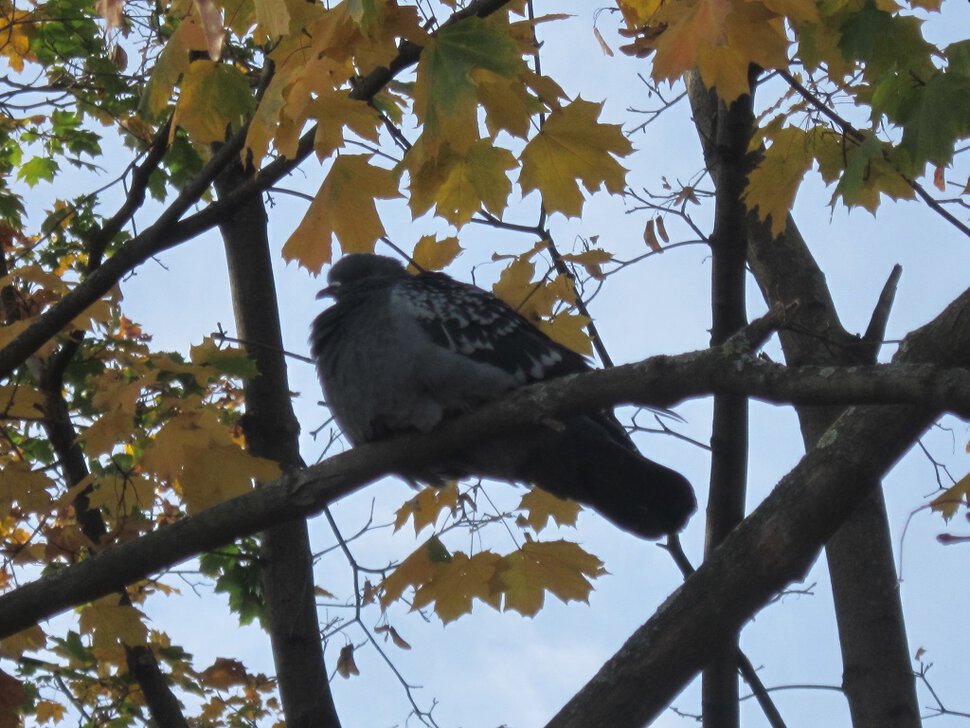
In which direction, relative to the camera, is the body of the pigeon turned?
to the viewer's left

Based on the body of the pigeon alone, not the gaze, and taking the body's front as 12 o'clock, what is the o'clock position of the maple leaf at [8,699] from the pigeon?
The maple leaf is roughly at 12 o'clock from the pigeon.

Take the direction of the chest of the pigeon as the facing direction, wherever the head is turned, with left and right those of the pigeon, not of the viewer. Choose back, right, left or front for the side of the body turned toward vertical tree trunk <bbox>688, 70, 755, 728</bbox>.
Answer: back

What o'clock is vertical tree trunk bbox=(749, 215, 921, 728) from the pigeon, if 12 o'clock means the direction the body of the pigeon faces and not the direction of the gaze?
The vertical tree trunk is roughly at 5 o'clock from the pigeon.

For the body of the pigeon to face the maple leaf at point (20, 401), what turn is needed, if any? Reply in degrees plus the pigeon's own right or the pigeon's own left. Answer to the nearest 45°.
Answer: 0° — it already faces it
